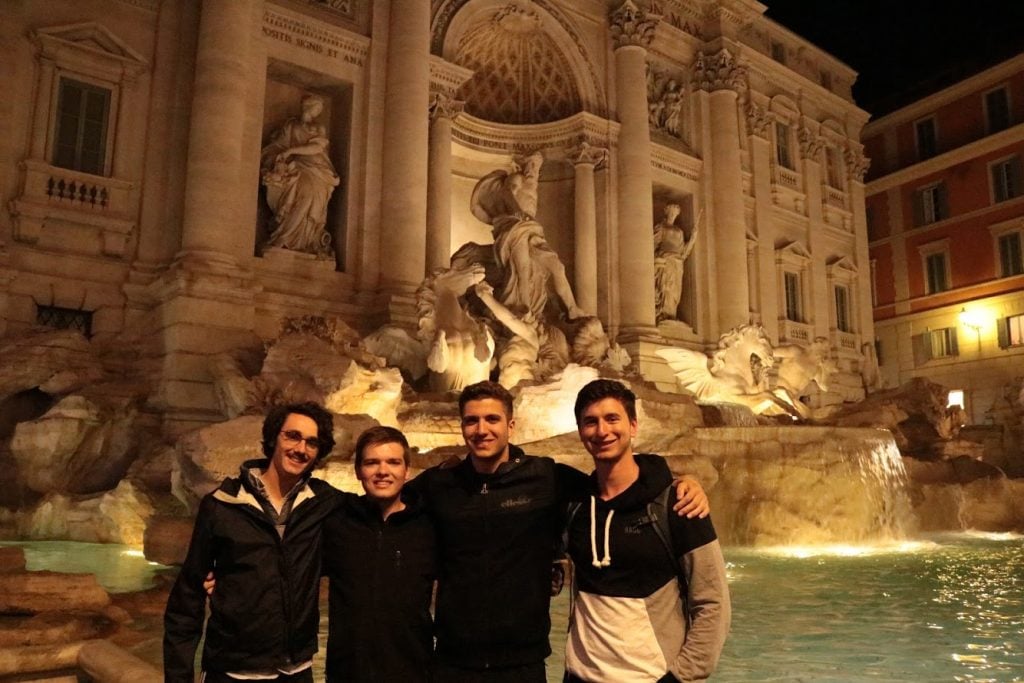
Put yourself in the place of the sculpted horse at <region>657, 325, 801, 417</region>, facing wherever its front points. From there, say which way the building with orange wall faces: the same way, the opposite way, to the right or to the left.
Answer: to the right

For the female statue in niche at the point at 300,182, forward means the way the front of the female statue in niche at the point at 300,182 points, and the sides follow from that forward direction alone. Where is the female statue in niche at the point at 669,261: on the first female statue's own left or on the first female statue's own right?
on the first female statue's own left

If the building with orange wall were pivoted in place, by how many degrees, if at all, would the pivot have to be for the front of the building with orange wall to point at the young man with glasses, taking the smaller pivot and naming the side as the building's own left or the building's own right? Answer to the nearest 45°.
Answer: approximately 45° to the building's own left

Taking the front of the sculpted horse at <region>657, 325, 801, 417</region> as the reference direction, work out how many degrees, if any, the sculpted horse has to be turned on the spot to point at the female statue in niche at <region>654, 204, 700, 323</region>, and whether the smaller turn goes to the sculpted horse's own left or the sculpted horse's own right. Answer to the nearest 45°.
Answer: approximately 135° to the sculpted horse's own left

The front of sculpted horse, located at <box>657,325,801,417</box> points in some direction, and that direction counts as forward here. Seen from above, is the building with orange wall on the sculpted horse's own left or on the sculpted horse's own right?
on the sculpted horse's own left

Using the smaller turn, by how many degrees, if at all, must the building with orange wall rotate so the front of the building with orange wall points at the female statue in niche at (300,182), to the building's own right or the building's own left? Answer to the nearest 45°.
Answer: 0° — it already faces it

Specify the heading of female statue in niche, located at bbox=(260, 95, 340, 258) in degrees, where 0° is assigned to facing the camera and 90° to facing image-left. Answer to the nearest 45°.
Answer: approximately 315°

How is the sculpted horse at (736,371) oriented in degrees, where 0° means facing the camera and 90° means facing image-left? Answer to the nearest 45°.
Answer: approximately 315°
